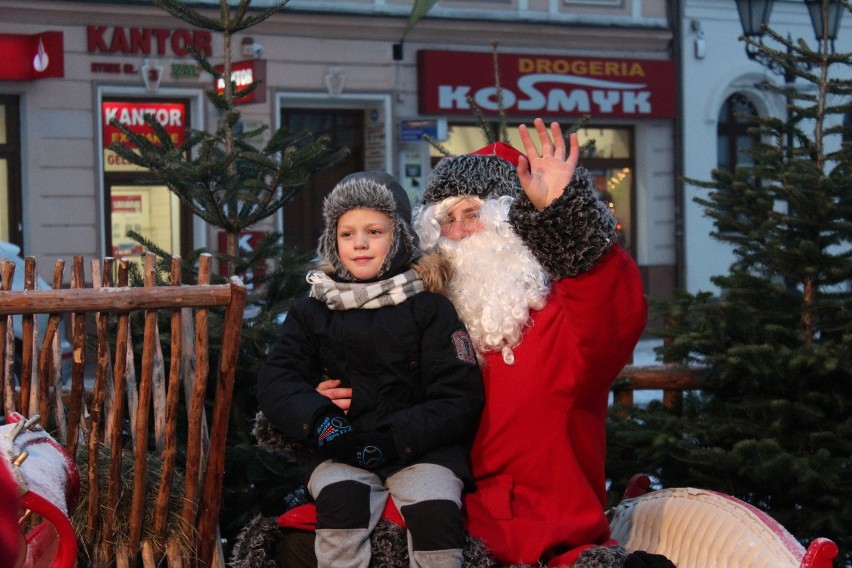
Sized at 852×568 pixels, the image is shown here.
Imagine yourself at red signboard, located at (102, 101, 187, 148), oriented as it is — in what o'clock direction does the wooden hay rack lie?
The wooden hay rack is roughly at 12 o'clock from the red signboard.

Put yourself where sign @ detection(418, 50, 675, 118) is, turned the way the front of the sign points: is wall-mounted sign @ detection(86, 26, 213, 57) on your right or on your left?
on your right

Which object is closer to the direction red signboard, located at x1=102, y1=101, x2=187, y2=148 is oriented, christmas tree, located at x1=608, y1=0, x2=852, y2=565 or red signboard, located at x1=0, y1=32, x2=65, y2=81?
the christmas tree

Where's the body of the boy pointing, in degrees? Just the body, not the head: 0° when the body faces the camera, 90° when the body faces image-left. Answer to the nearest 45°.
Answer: approximately 0°

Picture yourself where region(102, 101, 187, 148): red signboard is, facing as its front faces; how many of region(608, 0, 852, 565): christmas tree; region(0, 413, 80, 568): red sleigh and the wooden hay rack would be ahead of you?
3

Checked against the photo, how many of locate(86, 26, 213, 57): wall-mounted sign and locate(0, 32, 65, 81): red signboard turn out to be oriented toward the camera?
2

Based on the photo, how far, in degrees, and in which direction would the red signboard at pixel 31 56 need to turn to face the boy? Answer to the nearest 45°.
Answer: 0° — it already faces them
